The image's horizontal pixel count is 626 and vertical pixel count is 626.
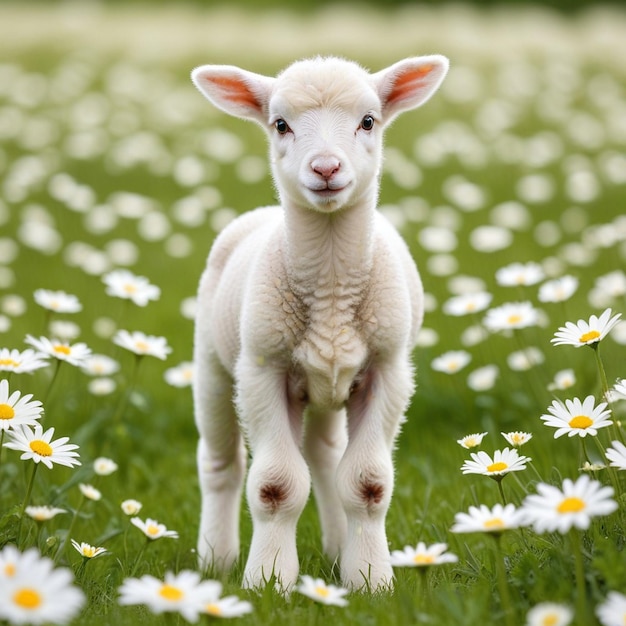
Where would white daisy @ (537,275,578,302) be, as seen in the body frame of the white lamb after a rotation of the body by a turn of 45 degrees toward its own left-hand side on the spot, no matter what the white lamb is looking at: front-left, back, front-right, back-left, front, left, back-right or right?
left

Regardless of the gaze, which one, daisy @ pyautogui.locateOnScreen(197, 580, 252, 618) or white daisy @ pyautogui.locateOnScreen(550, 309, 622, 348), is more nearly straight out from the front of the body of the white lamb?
the daisy

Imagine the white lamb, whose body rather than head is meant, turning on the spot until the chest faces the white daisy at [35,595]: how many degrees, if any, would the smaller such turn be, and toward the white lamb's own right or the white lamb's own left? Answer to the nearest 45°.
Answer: approximately 45° to the white lamb's own right

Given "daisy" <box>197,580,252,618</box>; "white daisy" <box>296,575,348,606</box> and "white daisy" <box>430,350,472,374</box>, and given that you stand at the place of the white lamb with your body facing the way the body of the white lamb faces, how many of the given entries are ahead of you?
2

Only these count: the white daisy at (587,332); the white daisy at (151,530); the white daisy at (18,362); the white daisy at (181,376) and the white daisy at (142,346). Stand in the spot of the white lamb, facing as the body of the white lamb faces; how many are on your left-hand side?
1

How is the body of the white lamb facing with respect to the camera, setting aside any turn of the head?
toward the camera

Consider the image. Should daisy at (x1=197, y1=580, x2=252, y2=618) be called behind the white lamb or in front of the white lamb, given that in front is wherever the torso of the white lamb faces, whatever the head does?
in front

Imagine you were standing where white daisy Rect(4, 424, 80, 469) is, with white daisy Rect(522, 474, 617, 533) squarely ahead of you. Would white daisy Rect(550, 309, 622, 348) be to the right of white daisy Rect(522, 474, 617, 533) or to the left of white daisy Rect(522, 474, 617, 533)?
left

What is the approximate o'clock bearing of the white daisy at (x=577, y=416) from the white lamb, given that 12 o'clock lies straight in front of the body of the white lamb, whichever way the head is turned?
The white daisy is roughly at 10 o'clock from the white lamb.

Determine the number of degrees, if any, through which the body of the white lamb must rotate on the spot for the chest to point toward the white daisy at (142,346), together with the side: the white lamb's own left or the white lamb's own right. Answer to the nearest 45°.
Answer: approximately 135° to the white lamb's own right

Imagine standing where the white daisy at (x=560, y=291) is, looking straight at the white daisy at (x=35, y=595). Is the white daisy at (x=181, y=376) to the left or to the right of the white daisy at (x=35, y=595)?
right

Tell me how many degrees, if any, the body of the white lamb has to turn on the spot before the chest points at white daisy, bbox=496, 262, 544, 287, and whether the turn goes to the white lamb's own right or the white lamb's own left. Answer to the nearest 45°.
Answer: approximately 135° to the white lamb's own left

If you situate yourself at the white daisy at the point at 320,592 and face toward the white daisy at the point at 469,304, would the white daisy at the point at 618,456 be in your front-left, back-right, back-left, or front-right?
front-right

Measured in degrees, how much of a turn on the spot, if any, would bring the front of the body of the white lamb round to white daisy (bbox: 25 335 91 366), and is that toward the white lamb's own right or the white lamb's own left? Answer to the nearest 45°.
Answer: approximately 90° to the white lamb's own right

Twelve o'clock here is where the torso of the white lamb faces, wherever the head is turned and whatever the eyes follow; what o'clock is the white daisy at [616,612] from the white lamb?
The white daisy is roughly at 11 o'clock from the white lamb.

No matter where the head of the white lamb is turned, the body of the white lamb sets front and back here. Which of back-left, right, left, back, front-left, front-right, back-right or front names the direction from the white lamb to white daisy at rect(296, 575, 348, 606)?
front
